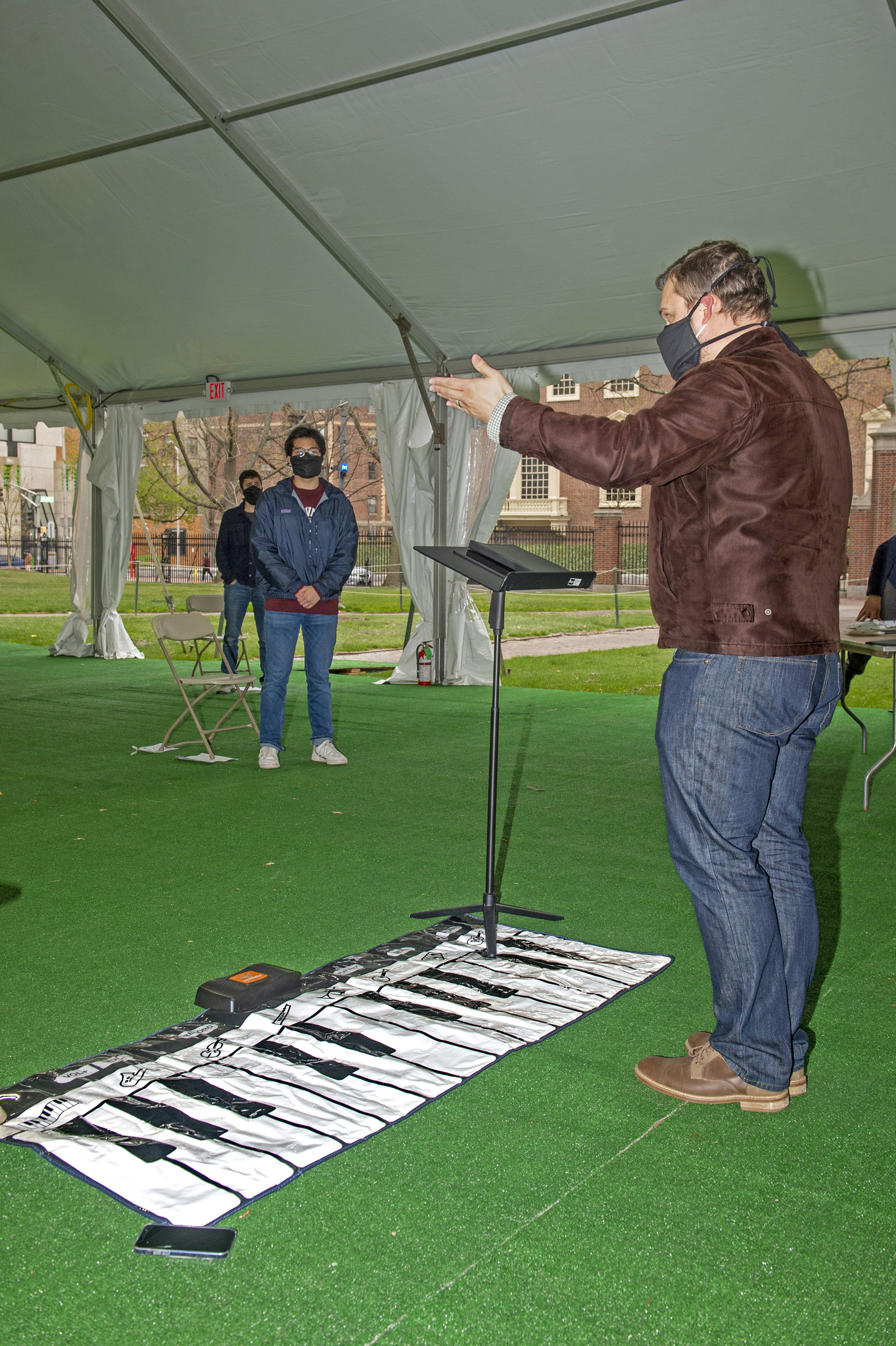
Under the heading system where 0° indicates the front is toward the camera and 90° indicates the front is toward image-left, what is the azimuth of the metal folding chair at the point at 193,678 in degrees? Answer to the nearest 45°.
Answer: approximately 315°

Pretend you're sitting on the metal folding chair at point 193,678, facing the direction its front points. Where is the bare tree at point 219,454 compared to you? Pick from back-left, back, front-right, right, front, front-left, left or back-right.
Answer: back-left

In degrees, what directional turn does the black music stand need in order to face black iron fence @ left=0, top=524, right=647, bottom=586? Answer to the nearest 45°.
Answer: approximately 135° to its left

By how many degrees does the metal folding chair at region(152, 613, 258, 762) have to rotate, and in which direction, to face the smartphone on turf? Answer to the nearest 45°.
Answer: approximately 45° to its right

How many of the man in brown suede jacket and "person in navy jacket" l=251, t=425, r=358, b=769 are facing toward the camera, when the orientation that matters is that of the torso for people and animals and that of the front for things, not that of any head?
1

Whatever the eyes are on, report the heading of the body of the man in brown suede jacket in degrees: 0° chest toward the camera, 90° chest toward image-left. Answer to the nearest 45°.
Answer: approximately 135°

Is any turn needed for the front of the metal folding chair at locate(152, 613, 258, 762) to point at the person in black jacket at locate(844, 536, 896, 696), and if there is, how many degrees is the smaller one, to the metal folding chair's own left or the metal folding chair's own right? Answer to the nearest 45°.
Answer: approximately 45° to the metal folding chair's own left

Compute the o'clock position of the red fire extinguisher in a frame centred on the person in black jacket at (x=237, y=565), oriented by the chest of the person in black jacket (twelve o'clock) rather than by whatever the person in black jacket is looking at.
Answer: The red fire extinguisher is roughly at 10 o'clock from the person in black jacket.

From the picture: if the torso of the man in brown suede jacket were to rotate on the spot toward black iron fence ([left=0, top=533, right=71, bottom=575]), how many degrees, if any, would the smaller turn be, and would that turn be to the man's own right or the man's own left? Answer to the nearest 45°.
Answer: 0° — they already face it

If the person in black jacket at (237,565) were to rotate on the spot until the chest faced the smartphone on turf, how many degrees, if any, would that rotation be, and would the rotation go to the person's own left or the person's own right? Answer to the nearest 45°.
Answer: approximately 45° to the person's own right

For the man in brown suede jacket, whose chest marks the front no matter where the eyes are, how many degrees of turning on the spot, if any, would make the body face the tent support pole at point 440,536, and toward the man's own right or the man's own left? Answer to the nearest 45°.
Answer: approximately 45° to the man's own right
